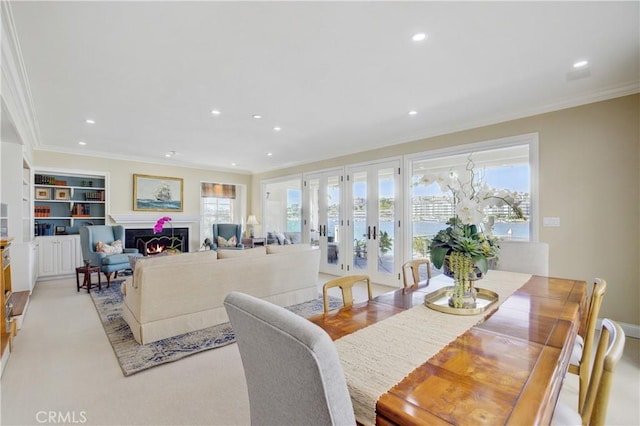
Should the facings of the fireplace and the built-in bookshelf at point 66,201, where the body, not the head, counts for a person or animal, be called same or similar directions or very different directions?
same or similar directions

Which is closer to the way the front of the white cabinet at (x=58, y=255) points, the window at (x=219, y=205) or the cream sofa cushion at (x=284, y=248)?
the cream sofa cushion

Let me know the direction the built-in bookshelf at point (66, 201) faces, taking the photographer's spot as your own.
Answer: facing the viewer

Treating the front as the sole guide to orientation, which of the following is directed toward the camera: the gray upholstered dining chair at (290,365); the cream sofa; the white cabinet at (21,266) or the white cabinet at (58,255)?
the white cabinet at (58,255)

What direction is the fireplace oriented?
toward the camera

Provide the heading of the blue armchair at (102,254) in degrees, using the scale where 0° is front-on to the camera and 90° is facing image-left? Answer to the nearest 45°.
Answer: approximately 315°

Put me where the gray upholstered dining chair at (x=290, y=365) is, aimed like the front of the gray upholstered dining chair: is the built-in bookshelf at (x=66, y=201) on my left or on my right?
on my left

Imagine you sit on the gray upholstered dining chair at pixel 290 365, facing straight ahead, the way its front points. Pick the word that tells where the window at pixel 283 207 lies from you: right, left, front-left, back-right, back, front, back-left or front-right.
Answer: front-left

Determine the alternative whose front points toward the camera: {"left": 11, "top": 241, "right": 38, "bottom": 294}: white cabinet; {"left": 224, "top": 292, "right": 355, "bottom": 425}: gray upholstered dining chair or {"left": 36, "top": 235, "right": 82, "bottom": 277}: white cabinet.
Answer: {"left": 36, "top": 235, "right": 82, "bottom": 277}: white cabinet

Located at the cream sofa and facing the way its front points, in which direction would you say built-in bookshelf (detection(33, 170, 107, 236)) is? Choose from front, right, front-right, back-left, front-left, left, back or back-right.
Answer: front

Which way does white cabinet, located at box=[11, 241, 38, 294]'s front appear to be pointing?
to the viewer's right

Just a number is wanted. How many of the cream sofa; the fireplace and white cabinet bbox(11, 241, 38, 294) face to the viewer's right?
1

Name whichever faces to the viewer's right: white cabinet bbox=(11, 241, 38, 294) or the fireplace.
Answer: the white cabinet

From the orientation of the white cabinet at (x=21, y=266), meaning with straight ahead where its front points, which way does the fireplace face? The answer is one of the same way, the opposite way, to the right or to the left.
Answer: to the right
